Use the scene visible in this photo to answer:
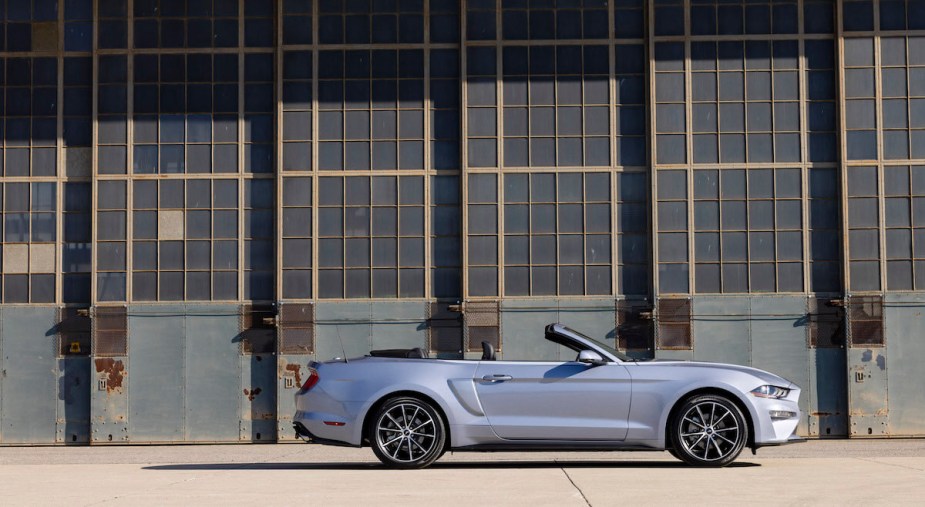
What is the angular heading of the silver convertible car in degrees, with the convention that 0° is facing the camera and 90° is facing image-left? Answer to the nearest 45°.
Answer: approximately 270°
